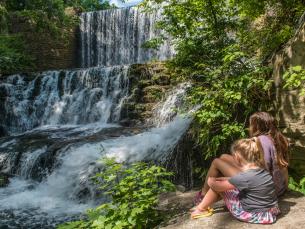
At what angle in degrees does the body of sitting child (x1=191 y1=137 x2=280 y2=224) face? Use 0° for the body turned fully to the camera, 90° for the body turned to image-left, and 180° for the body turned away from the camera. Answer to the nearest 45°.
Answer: approximately 135°

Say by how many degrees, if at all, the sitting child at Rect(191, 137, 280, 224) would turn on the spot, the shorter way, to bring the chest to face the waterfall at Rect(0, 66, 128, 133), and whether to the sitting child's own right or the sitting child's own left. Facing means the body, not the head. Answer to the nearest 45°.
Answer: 0° — they already face it

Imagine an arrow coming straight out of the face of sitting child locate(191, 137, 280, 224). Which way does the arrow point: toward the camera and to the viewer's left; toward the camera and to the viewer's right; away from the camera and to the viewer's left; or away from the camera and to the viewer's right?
away from the camera and to the viewer's left

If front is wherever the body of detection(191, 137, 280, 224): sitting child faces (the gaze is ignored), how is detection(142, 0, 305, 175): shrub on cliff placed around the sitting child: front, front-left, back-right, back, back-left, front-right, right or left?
front-right

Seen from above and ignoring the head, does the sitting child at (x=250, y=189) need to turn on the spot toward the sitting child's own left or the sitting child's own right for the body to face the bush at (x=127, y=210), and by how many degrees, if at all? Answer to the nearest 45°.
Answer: approximately 45° to the sitting child's own left
